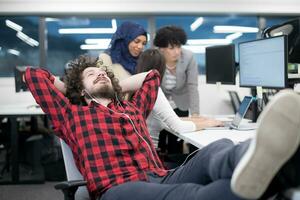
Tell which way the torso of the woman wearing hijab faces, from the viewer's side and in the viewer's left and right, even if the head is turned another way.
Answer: facing the viewer and to the right of the viewer

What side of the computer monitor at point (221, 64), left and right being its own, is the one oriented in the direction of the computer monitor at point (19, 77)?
right

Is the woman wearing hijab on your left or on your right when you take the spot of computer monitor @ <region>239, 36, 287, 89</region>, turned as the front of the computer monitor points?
on your right

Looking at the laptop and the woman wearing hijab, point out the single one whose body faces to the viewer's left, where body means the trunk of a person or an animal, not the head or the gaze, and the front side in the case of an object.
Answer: the laptop

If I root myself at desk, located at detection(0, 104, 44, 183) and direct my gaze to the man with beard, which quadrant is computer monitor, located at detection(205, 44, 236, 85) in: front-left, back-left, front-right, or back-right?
front-left

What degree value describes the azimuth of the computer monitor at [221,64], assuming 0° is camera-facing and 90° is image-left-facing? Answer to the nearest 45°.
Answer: approximately 45°

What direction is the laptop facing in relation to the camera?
to the viewer's left

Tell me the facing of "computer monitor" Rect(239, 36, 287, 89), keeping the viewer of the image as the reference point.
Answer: facing the viewer and to the left of the viewer

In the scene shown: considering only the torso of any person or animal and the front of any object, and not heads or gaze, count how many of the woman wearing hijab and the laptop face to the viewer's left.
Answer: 1

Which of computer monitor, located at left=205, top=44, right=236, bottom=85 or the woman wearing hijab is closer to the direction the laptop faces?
the woman wearing hijab
